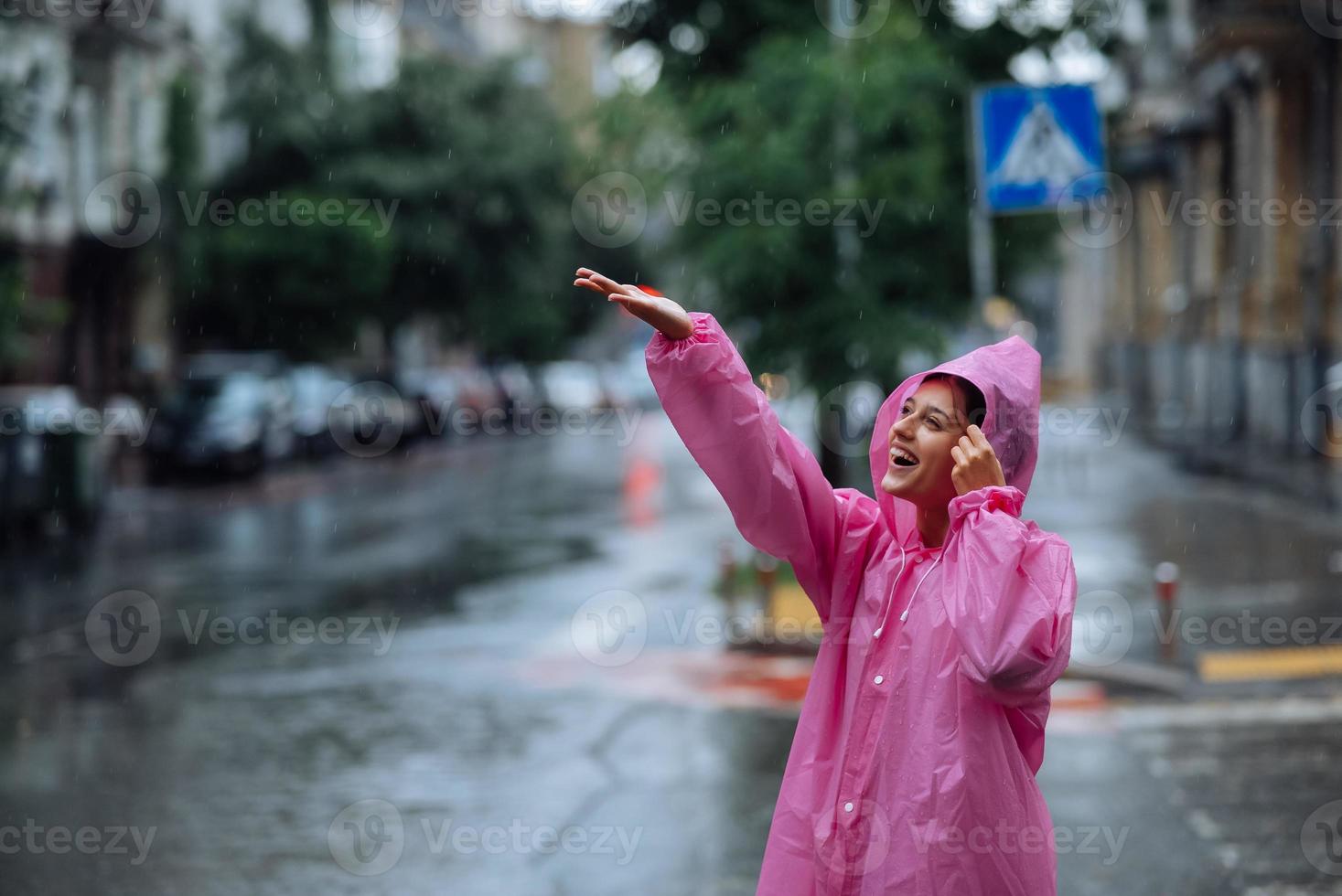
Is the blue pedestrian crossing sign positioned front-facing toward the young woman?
yes

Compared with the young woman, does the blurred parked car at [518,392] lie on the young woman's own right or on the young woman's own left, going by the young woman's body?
on the young woman's own right

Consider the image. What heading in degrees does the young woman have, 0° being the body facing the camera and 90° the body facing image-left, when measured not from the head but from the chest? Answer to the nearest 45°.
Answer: approximately 45°

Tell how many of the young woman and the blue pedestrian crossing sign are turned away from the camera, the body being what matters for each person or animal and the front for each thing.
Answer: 0

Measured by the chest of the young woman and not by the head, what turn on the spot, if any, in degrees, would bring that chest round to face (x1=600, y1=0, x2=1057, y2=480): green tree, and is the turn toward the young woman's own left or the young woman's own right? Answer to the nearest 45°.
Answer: approximately 135° to the young woman's own right

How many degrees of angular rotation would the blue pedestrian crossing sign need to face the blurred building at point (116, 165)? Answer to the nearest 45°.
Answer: approximately 135° to its right

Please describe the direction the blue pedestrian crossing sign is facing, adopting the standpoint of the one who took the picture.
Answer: facing the viewer

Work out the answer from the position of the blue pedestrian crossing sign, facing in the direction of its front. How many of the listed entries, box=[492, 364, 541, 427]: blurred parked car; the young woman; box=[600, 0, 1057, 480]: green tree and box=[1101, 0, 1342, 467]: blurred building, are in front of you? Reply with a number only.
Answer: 1

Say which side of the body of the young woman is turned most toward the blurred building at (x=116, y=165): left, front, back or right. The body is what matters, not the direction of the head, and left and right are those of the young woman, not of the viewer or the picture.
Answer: right
